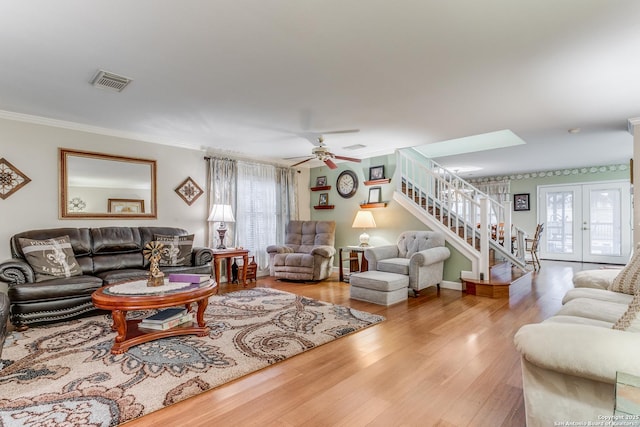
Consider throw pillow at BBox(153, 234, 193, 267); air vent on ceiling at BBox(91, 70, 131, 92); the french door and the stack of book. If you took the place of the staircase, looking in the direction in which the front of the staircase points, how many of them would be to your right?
3

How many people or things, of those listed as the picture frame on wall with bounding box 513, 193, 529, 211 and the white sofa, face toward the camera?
1

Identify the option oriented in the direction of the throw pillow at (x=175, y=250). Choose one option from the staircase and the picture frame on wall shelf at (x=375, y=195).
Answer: the picture frame on wall shelf

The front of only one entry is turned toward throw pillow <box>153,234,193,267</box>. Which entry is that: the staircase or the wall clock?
the wall clock

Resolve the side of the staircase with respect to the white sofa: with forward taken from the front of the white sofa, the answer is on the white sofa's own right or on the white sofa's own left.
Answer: on the white sofa's own right

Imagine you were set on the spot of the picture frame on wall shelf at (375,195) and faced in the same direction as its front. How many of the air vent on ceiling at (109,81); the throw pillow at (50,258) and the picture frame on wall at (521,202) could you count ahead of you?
2

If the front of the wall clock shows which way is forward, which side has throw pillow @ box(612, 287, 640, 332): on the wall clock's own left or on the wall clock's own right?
on the wall clock's own left

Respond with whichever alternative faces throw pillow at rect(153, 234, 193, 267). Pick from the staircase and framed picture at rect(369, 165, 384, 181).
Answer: the framed picture

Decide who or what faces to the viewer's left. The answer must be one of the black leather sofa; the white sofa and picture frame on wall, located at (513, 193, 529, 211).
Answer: the white sofa

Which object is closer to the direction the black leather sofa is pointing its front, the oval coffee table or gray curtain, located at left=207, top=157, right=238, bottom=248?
the oval coffee table
